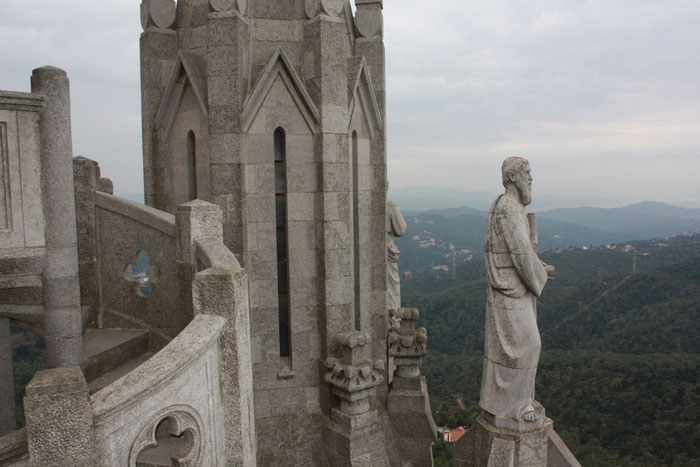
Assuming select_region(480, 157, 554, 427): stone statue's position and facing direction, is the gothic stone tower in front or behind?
behind

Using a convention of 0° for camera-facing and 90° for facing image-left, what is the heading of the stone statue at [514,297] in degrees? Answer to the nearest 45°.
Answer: approximately 270°
